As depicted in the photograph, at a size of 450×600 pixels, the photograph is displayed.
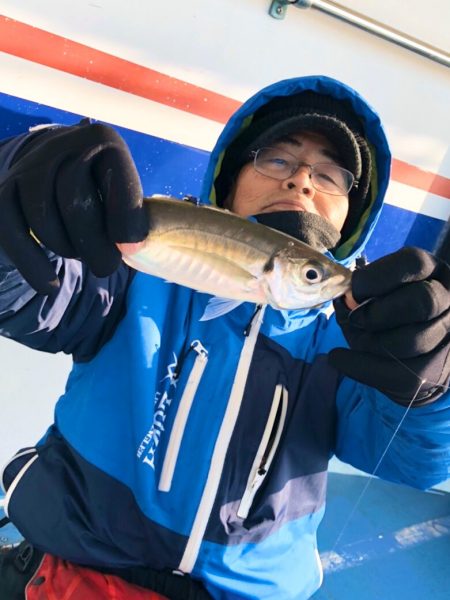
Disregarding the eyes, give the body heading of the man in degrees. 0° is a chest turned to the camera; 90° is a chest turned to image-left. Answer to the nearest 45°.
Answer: approximately 0°

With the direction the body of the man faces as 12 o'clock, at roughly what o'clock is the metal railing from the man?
The metal railing is roughly at 6 o'clock from the man.
